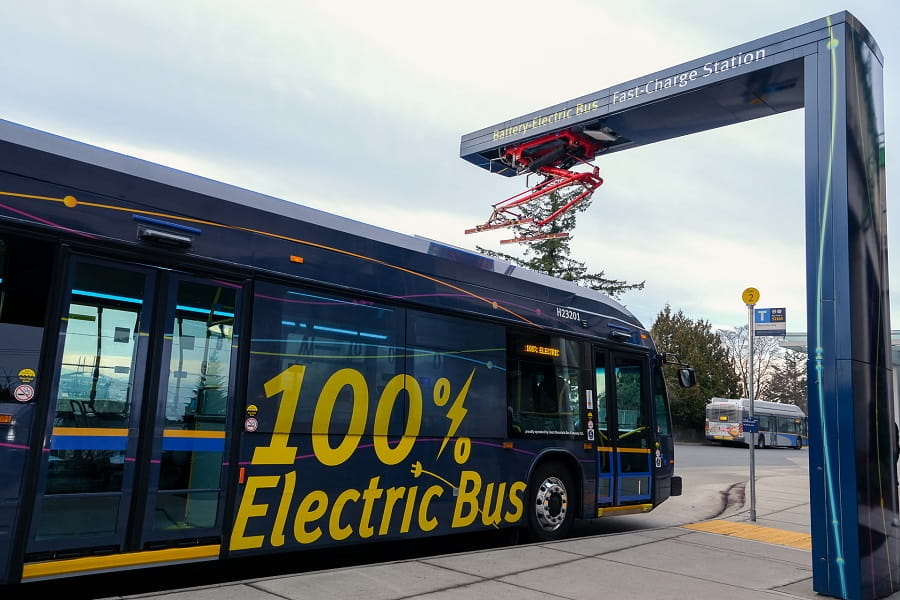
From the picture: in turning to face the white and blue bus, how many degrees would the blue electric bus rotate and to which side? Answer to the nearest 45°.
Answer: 0° — it already faces it

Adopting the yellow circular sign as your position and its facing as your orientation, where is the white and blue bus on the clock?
The white and blue bus is roughly at 6 o'clock from the yellow circular sign.

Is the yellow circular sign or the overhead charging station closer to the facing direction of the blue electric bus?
the yellow circular sign

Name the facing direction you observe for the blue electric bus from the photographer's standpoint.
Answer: facing away from the viewer and to the right of the viewer

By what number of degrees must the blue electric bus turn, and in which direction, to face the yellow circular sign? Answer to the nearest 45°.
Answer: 0° — it already faces it

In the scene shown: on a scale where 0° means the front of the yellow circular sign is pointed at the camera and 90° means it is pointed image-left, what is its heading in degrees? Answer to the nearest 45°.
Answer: approximately 0°
